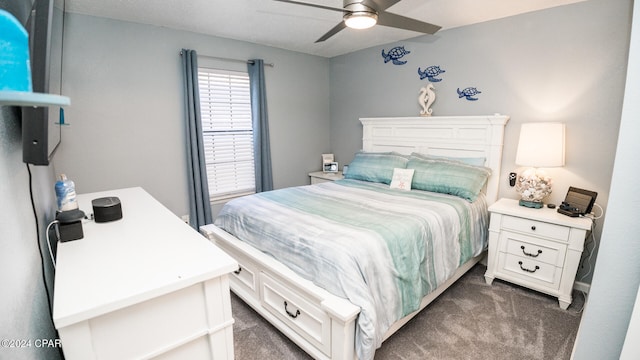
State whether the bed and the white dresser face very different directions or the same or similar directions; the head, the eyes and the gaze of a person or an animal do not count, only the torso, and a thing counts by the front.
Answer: very different directions

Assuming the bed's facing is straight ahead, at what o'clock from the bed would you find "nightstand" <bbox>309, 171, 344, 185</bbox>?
The nightstand is roughly at 4 o'clock from the bed.

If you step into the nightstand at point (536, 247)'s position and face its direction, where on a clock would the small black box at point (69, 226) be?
The small black box is roughly at 1 o'clock from the nightstand.

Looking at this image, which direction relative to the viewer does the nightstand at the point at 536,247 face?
toward the camera

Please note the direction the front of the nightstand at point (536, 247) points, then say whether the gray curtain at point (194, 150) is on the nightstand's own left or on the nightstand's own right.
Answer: on the nightstand's own right

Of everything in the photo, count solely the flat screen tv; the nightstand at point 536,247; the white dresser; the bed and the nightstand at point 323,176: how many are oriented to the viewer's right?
2

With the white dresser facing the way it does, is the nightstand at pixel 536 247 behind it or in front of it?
in front

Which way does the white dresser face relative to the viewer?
to the viewer's right

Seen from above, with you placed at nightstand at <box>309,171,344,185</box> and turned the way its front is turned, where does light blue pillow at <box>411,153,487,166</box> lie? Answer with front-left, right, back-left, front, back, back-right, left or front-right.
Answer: left

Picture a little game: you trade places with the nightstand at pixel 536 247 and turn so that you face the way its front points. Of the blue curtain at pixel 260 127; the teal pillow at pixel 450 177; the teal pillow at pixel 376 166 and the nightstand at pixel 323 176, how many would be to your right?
4

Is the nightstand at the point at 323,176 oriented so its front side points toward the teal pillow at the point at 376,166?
no

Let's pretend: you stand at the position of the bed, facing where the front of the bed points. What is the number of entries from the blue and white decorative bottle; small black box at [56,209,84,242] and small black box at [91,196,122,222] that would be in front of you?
3

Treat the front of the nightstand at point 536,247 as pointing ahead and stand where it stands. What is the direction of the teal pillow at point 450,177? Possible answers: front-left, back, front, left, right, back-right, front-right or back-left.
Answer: right

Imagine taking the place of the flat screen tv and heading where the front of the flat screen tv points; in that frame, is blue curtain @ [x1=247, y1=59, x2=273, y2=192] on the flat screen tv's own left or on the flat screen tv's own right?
on the flat screen tv's own left

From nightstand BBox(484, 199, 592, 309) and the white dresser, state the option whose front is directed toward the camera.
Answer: the nightstand

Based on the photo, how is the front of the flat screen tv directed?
to the viewer's right
